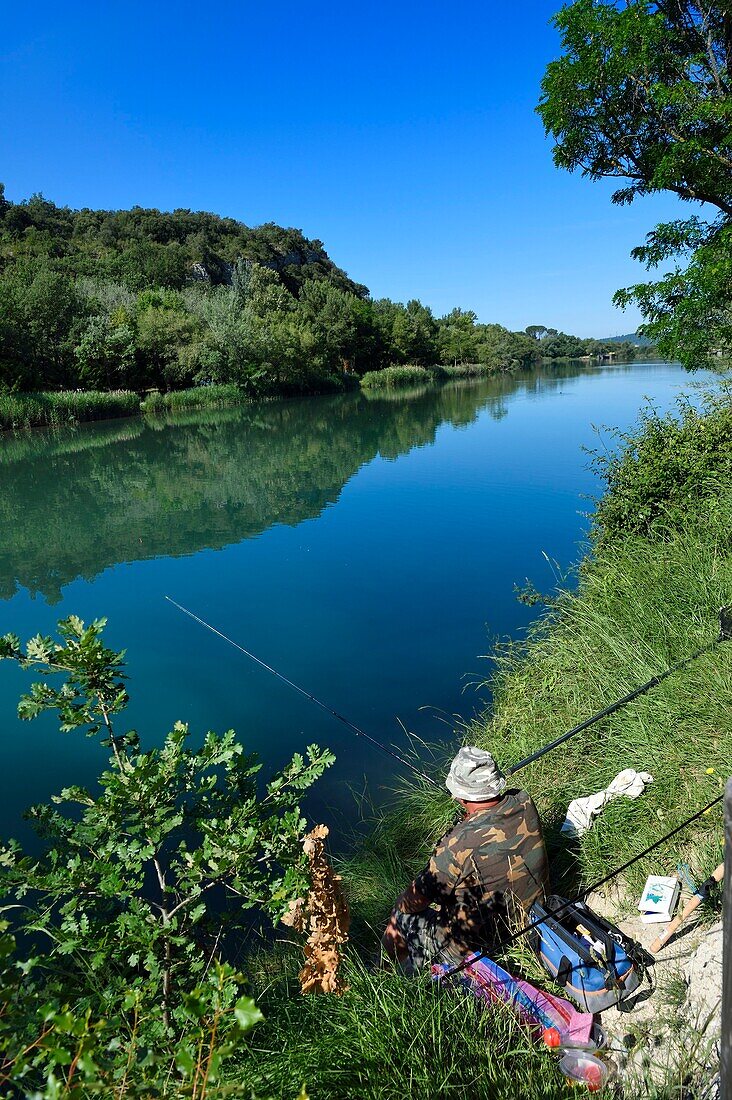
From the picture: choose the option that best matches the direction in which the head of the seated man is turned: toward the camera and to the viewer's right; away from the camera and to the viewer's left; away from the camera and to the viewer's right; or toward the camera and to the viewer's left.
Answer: away from the camera and to the viewer's left

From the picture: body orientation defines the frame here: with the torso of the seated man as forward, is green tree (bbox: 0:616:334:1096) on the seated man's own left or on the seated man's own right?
on the seated man's own left

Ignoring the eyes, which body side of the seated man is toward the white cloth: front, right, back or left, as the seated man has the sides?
right

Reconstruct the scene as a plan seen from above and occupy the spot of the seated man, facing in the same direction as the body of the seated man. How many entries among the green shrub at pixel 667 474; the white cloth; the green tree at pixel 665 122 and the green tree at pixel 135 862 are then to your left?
1

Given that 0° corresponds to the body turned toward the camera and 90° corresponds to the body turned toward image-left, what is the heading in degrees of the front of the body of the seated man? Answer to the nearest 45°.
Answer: approximately 135°

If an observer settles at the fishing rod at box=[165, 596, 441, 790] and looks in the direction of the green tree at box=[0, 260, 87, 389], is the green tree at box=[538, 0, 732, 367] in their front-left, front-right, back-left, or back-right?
front-right

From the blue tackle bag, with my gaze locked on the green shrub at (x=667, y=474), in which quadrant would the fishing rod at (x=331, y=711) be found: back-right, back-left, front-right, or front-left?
front-left

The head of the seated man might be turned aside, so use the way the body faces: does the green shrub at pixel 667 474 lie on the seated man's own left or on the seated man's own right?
on the seated man's own right

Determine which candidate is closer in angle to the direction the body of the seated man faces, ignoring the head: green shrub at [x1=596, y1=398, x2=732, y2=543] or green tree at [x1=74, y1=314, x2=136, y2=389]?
the green tree

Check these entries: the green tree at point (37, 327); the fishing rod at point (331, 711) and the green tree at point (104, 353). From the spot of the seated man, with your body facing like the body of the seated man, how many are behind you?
0

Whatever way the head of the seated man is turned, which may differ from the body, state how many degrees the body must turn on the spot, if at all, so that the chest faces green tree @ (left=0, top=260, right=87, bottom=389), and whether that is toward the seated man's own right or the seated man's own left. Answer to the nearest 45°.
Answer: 0° — they already face it

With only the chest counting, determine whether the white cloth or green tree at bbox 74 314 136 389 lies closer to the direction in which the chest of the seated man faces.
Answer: the green tree

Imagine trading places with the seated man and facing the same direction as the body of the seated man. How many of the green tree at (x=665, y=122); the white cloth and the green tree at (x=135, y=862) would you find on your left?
1

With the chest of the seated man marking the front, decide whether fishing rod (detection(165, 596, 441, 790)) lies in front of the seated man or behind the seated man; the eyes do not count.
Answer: in front

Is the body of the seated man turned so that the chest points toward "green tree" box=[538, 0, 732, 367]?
no
